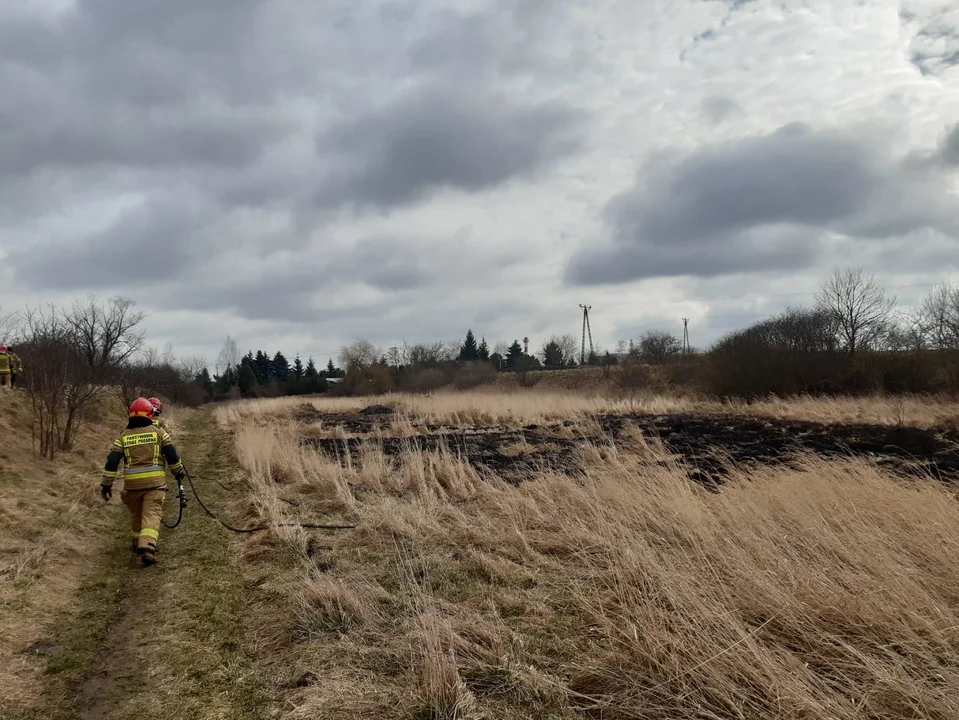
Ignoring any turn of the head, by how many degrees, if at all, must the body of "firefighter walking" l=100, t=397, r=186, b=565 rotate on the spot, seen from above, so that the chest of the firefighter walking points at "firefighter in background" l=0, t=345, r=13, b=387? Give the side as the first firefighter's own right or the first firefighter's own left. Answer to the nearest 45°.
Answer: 0° — they already face them

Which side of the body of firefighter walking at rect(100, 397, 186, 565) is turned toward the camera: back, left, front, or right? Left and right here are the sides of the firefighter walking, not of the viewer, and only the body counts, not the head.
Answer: back

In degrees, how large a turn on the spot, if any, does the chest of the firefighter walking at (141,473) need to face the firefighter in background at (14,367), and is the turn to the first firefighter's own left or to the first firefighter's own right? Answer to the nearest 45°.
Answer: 0° — they already face them
